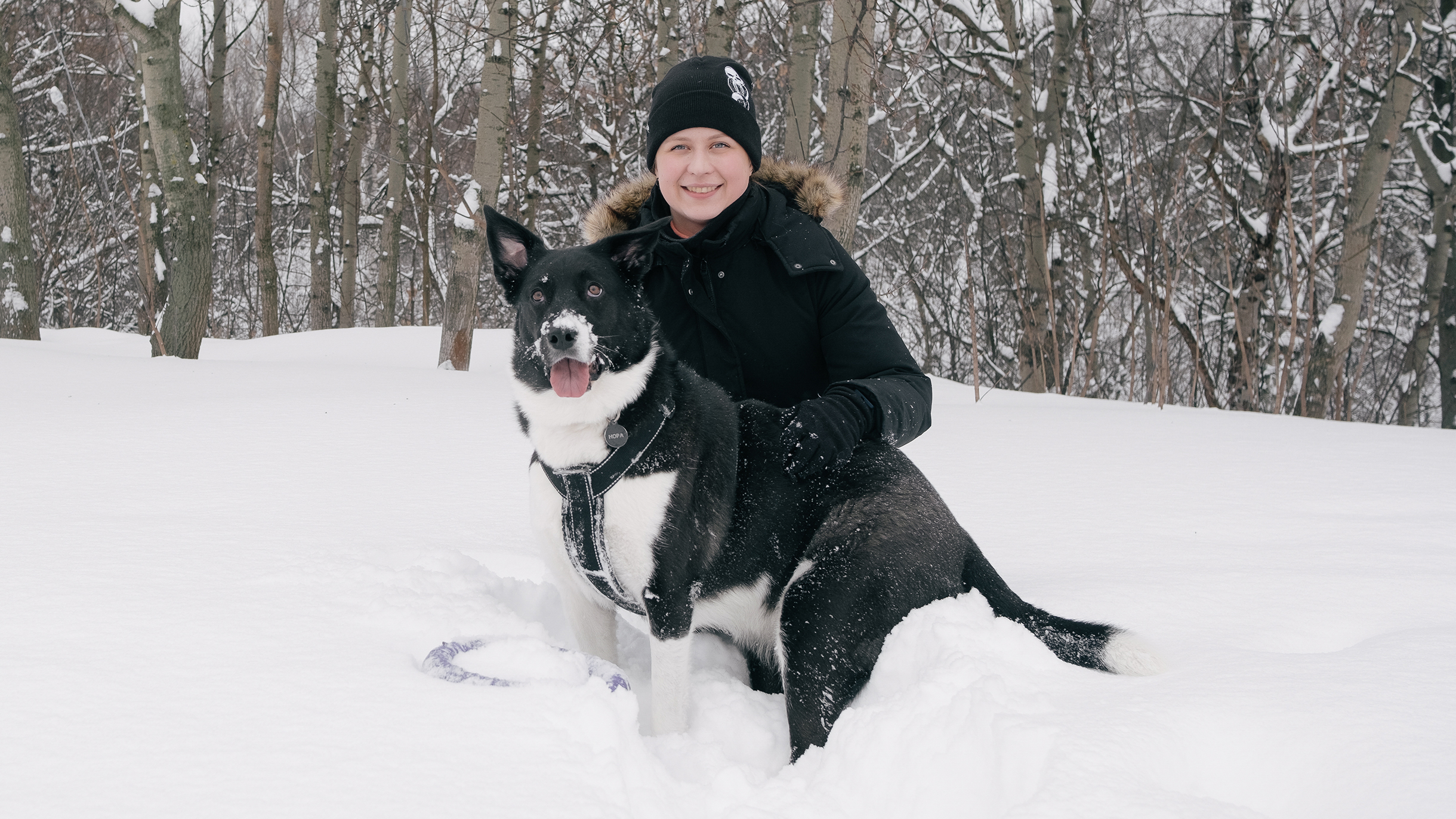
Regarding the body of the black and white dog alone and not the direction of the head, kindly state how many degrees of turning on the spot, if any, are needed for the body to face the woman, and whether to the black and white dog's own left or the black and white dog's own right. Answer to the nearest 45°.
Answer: approximately 135° to the black and white dog's own right

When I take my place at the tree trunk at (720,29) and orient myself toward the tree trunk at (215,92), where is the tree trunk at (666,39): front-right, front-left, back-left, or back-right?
front-right

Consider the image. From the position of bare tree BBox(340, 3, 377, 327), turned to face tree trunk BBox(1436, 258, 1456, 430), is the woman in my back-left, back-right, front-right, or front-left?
front-right

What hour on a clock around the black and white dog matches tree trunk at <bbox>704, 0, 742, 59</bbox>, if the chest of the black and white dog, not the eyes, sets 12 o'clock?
The tree trunk is roughly at 4 o'clock from the black and white dog.

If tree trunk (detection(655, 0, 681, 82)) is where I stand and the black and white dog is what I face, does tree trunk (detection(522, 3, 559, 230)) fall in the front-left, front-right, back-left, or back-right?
back-right

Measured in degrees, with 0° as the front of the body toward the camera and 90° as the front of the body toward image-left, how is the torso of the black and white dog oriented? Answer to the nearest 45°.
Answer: approximately 45°

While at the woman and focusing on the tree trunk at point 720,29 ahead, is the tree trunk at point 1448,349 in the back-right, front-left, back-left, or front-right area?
front-right

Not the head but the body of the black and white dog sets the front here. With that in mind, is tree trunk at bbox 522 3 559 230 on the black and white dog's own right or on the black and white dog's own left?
on the black and white dog's own right

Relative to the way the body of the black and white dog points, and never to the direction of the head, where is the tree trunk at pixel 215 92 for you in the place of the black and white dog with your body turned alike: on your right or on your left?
on your right

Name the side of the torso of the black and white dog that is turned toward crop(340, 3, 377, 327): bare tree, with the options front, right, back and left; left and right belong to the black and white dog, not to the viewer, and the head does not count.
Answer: right

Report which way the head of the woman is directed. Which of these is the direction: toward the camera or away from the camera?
toward the camera

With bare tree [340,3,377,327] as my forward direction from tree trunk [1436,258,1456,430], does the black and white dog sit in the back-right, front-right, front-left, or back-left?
front-left

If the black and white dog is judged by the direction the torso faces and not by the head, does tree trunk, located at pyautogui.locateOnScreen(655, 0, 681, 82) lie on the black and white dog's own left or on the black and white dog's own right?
on the black and white dog's own right
